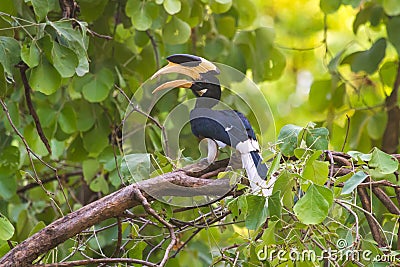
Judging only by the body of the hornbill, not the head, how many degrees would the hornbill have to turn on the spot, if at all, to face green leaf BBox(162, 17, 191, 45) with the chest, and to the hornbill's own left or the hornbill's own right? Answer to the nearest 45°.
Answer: approximately 90° to the hornbill's own right

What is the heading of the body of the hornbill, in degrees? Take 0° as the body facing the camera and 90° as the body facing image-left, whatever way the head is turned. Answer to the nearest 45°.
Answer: approximately 90°

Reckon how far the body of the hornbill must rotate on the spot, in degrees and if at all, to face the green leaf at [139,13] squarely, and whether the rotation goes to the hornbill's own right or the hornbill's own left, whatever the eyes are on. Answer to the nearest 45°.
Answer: approximately 45° to the hornbill's own right

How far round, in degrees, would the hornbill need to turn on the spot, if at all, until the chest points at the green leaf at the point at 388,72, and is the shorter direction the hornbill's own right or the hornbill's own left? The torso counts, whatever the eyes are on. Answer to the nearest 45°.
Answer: approximately 135° to the hornbill's own right

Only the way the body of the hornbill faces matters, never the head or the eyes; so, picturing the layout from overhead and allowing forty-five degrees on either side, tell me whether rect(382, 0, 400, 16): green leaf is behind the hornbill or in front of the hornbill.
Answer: behind

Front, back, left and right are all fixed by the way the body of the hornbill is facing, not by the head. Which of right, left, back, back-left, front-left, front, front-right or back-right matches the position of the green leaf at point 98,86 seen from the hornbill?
front-right

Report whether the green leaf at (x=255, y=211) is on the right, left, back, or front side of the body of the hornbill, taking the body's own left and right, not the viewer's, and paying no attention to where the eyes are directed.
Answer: back

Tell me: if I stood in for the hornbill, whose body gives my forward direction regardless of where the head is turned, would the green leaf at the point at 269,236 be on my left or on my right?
on my left
